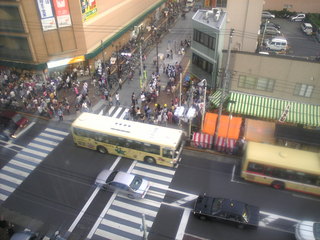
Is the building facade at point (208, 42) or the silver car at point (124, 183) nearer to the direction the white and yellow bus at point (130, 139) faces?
the building facade

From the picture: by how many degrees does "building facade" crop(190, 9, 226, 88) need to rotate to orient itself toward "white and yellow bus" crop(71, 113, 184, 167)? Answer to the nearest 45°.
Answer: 0° — it already faces it

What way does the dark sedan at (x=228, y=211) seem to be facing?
to the viewer's left

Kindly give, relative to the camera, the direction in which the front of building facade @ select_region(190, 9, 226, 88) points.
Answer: facing the viewer and to the left of the viewer

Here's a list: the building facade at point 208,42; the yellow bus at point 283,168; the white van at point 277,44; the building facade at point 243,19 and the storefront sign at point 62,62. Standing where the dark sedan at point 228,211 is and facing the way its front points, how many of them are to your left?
0

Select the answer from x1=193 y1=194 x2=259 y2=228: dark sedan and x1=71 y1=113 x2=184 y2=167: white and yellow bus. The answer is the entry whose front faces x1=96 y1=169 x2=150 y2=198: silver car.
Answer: the dark sedan

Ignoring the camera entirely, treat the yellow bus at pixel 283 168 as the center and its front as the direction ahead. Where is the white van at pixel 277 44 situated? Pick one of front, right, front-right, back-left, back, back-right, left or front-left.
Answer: left

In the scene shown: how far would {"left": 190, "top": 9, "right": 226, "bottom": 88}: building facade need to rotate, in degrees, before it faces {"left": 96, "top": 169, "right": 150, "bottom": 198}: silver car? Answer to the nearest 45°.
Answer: approximately 45° to its left

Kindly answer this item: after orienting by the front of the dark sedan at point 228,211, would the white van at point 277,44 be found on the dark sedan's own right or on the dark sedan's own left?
on the dark sedan's own right

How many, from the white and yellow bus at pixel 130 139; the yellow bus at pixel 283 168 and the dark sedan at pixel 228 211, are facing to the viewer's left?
1

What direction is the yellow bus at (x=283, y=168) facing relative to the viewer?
to the viewer's right

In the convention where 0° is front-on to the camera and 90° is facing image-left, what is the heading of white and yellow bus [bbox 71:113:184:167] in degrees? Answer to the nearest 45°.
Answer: approximately 270°

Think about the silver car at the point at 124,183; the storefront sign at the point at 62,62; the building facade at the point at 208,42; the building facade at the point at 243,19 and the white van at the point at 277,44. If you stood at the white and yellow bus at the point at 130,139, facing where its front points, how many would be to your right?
1

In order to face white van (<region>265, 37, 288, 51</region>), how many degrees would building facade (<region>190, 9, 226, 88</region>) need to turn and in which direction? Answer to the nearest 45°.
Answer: approximately 180°

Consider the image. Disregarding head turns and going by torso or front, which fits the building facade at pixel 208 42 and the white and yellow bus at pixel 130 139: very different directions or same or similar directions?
very different directions

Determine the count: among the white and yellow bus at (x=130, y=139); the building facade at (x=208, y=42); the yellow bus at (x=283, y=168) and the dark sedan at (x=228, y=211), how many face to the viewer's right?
2

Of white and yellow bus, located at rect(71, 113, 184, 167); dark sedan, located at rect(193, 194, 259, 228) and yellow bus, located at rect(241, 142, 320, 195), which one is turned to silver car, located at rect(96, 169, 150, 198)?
the dark sedan
